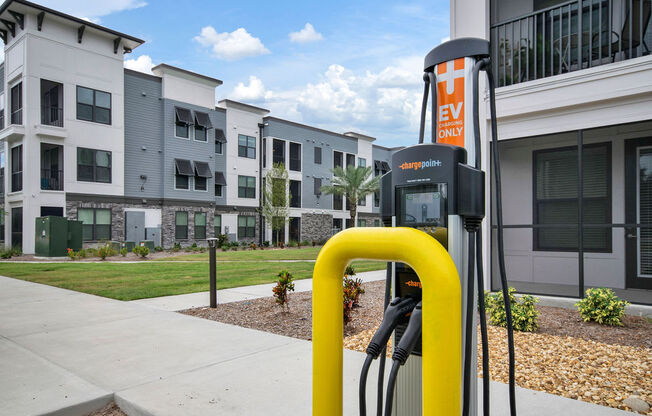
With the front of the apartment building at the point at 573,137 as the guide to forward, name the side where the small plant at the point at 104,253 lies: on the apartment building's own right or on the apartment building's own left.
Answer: on the apartment building's own right

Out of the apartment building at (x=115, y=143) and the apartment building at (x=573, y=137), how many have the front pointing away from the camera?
0

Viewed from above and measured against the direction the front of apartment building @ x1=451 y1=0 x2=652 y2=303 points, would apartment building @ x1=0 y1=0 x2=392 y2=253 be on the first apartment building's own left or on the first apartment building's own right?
on the first apartment building's own right

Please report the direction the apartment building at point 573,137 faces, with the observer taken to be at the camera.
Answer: facing the viewer and to the left of the viewer

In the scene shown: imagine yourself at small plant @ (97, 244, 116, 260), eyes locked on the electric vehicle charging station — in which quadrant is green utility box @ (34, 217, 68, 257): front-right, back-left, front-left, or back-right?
back-right

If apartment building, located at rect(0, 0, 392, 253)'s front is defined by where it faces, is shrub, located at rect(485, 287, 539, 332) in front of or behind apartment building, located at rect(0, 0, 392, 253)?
in front
